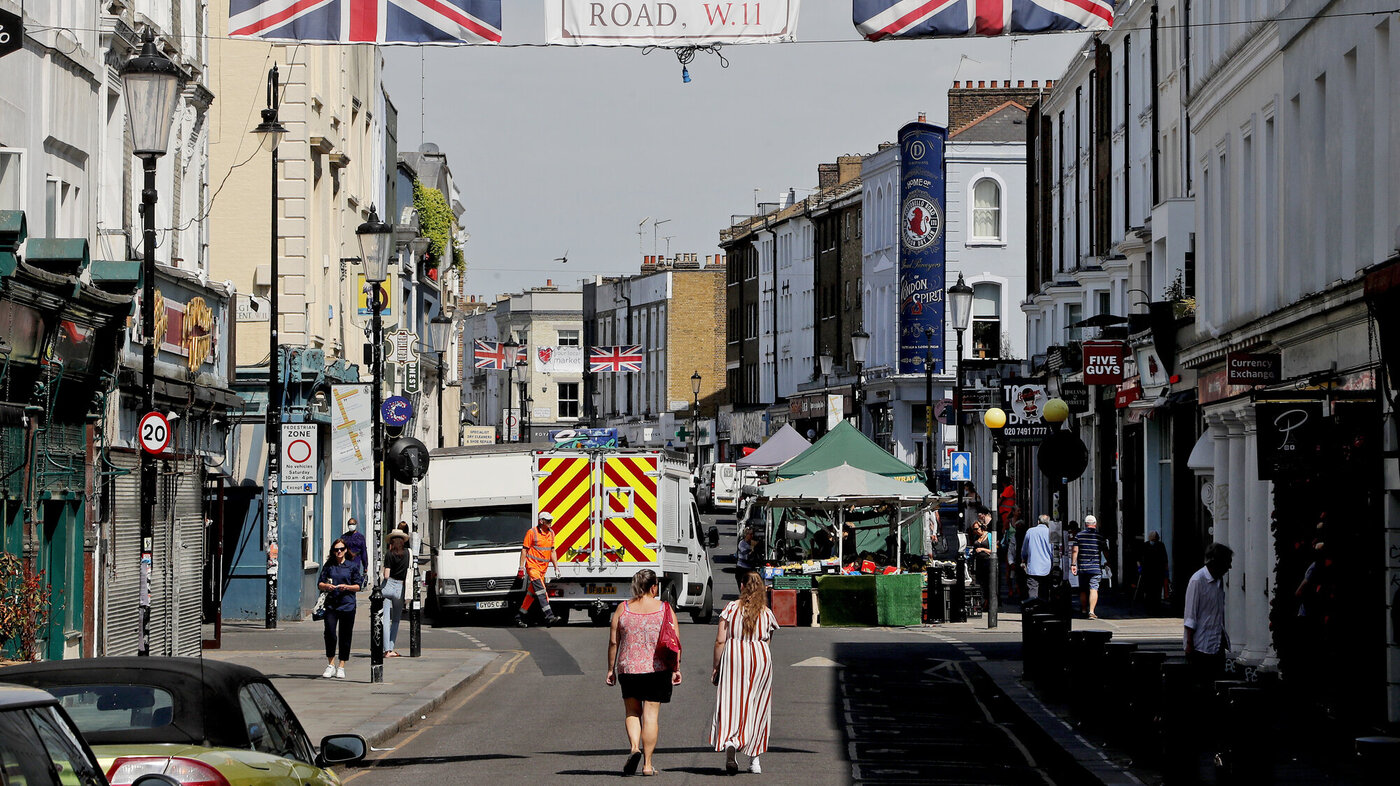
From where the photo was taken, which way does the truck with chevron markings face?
away from the camera

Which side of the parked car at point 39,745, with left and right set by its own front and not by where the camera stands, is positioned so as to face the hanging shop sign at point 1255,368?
front

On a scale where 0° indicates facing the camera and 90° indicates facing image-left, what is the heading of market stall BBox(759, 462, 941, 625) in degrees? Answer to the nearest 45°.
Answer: approximately 0°

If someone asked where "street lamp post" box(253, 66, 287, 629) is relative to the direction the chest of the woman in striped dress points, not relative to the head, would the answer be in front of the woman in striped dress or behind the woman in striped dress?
in front

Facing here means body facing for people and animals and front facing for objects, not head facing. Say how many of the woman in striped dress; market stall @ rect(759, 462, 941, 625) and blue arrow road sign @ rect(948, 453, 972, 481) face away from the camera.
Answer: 1

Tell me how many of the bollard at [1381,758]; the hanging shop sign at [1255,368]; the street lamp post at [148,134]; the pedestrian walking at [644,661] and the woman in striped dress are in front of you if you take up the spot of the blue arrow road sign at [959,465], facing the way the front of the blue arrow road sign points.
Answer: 5

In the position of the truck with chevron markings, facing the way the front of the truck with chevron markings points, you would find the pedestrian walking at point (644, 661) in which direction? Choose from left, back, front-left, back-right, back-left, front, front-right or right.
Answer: back

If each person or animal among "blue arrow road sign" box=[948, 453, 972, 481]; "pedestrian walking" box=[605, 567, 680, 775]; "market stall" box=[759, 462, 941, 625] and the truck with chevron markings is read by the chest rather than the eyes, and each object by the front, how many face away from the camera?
2

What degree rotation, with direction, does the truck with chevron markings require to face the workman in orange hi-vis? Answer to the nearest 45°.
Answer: approximately 135° to its left

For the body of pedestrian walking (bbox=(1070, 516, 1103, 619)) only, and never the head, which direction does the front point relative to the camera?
away from the camera

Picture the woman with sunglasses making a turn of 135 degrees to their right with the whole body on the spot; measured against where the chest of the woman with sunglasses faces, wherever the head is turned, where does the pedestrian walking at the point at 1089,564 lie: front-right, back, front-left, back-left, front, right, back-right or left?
right

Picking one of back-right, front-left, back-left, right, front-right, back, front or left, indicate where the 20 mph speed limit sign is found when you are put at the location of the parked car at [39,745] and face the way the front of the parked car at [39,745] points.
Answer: front-left

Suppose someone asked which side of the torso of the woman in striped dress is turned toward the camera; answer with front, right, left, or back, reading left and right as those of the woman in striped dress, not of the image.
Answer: back

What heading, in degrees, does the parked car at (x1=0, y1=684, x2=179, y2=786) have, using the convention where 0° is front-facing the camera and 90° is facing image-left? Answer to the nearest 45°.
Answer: approximately 225°

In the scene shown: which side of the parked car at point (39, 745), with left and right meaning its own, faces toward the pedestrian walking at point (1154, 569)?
front
